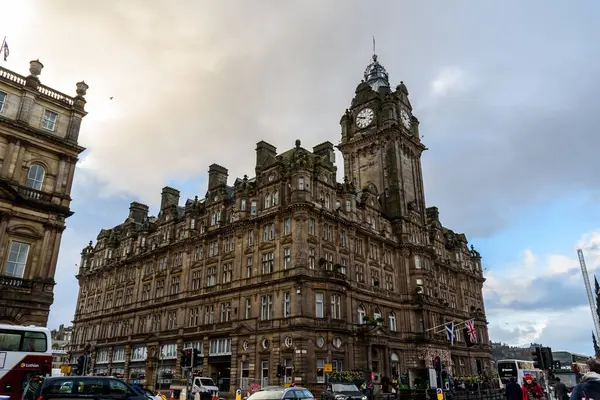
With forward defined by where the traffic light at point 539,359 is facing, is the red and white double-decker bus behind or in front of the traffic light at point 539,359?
in front

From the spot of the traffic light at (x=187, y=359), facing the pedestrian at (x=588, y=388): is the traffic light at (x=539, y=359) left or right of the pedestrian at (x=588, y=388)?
left

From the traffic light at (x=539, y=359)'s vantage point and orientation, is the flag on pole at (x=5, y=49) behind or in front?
in front
